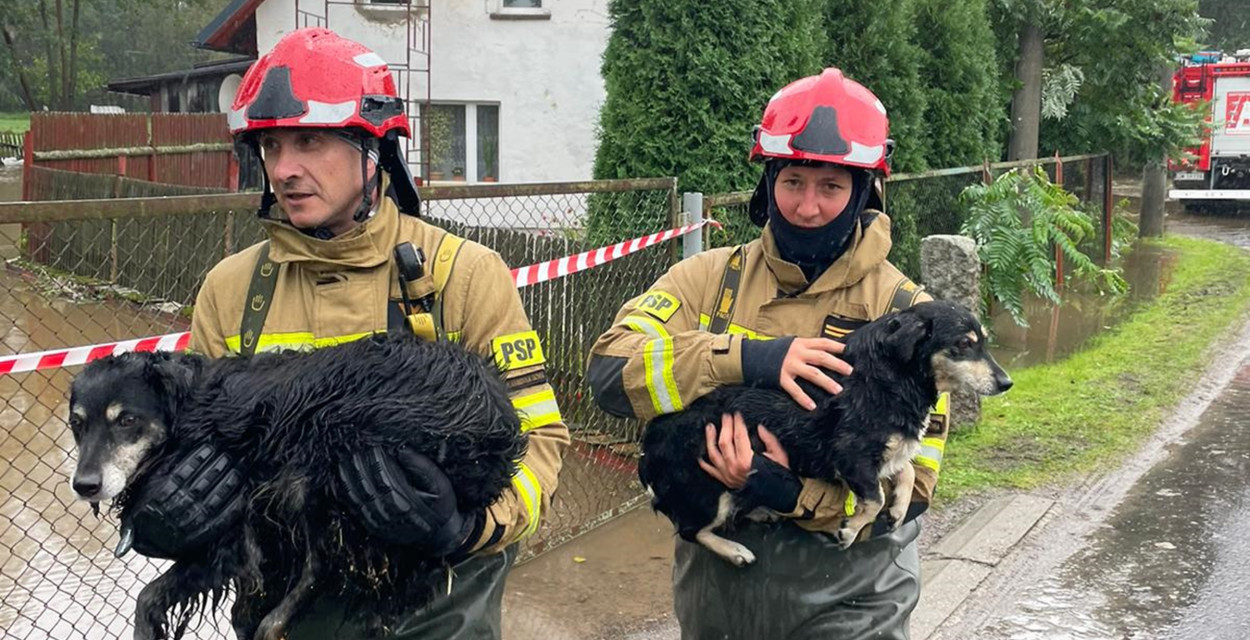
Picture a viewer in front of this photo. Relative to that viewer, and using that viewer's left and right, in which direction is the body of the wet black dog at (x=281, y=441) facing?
facing to the left of the viewer

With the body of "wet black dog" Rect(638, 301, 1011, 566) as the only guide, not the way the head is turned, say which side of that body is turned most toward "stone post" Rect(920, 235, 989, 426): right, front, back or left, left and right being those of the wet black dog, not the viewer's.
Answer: left

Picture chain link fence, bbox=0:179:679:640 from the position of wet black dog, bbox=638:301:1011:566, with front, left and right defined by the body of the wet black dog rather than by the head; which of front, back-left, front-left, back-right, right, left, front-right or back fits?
back-left

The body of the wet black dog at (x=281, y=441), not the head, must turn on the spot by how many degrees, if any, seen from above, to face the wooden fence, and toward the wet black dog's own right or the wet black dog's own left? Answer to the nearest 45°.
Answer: approximately 90° to the wet black dog's own right

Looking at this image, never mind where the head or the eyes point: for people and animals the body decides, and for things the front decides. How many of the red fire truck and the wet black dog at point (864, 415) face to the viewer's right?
1

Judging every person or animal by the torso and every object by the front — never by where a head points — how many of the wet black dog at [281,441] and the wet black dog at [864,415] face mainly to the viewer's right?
1

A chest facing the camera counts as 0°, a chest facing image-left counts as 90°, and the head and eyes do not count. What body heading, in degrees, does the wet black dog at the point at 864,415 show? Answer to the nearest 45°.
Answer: approximately 270°

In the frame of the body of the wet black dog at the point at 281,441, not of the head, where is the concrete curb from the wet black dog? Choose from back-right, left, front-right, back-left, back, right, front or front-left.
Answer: back-right
